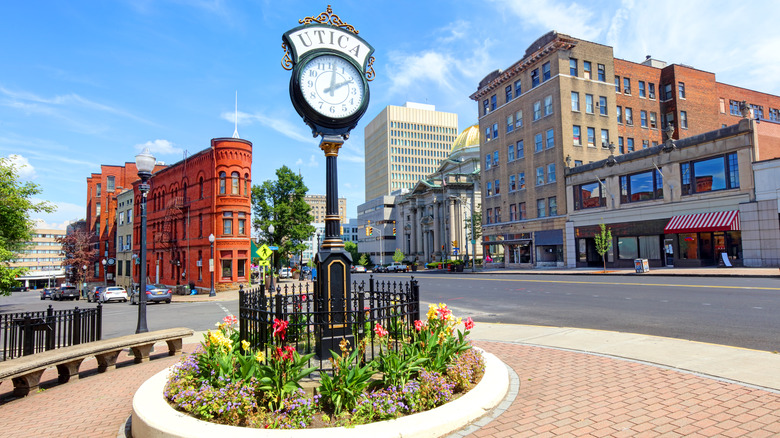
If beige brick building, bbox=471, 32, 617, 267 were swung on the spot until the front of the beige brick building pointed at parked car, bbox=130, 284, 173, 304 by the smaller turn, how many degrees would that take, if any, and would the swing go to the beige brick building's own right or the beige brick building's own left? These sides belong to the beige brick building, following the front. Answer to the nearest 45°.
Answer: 0° — it already faces it

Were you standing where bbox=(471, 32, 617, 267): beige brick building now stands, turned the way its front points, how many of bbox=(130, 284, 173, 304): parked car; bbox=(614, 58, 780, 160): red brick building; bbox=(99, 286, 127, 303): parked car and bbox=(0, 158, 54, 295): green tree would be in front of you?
3

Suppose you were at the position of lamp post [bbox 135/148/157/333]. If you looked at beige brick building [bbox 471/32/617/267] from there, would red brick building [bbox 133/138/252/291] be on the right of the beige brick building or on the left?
left

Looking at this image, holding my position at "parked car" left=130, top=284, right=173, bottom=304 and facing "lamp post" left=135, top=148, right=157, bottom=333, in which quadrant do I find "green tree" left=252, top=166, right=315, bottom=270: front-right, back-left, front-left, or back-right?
back-left

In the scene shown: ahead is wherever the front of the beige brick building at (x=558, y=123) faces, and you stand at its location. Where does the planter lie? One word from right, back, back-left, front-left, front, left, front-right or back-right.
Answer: front-left

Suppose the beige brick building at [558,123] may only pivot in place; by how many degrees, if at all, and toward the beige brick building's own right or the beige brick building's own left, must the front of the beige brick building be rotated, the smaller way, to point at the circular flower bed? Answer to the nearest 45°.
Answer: approximately 45° to the beige brick building's own left

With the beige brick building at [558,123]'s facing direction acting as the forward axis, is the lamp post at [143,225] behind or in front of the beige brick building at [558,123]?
in front

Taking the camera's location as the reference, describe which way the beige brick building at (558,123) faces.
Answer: facing the viewer and to the left of the viewer

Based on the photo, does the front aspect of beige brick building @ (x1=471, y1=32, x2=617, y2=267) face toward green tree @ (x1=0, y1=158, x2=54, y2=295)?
yes

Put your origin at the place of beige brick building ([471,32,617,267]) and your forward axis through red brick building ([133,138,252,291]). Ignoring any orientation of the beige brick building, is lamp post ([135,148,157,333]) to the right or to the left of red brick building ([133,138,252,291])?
left

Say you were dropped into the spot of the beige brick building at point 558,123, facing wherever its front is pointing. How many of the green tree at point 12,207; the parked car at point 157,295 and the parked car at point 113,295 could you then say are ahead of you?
3

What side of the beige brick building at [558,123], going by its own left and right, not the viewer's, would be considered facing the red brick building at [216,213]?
front

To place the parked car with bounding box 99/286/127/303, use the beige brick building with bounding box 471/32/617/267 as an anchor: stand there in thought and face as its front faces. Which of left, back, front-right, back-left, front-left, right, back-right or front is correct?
front

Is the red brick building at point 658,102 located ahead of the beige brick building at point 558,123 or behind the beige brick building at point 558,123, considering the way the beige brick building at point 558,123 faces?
behind

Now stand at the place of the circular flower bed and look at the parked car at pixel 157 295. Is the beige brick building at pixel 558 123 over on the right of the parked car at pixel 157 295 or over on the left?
right

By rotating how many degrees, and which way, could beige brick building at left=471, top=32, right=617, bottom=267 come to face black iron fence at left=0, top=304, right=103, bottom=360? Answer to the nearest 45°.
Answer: approximately 45° to its left
